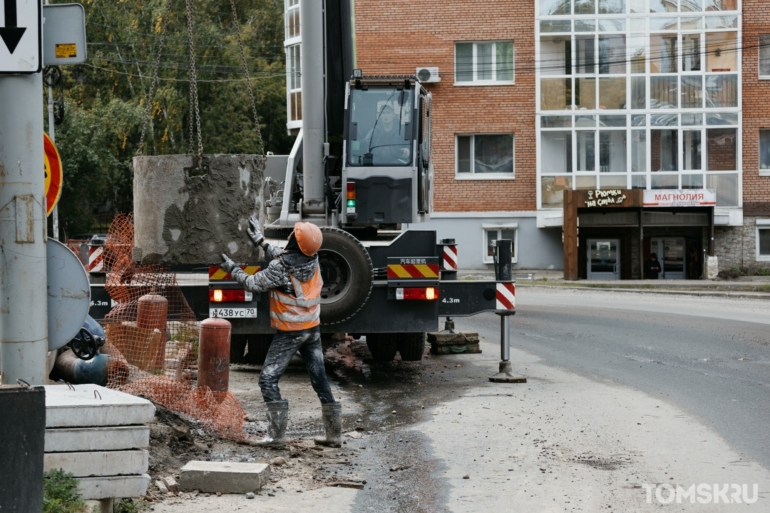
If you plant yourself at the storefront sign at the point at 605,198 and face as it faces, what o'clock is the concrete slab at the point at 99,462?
The concrete slab is roughly at 12 o'clock from the storefront sign.

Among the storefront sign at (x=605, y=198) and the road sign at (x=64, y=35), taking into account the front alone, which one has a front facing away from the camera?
the road sign

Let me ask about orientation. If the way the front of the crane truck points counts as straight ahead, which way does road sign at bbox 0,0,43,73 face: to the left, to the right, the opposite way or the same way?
the opposite way

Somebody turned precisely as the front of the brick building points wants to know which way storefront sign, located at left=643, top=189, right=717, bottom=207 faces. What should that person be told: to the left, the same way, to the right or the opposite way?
the same way

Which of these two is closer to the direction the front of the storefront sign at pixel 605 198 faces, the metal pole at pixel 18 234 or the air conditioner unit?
the metal pole

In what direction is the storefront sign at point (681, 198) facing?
toward the camera

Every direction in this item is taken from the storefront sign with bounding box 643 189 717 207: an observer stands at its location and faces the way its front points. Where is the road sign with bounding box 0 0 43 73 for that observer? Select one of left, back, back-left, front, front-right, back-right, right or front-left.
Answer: front

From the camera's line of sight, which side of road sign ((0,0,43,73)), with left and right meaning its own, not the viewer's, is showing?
front

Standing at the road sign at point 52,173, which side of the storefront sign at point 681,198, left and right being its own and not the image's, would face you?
front

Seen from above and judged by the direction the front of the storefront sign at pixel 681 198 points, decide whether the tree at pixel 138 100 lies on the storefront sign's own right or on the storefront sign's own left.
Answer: on the storefront sign's own right

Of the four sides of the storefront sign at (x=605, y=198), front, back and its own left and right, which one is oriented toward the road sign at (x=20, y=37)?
front

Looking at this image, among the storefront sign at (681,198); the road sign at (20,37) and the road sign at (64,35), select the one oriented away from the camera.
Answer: the road sign at (64,35)

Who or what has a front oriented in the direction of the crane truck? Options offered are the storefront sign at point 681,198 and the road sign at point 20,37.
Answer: the storefront sign

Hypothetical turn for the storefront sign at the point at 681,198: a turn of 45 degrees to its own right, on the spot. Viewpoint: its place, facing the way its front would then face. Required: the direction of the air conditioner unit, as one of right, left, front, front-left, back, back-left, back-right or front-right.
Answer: front-right

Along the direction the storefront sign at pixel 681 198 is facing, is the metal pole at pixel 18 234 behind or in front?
in front

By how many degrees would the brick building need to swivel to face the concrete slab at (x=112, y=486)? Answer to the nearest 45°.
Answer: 0° — it already faces it

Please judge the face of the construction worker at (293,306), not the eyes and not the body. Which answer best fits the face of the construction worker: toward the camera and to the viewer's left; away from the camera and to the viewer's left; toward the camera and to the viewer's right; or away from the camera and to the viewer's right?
away from the camera and to the viewer's left
